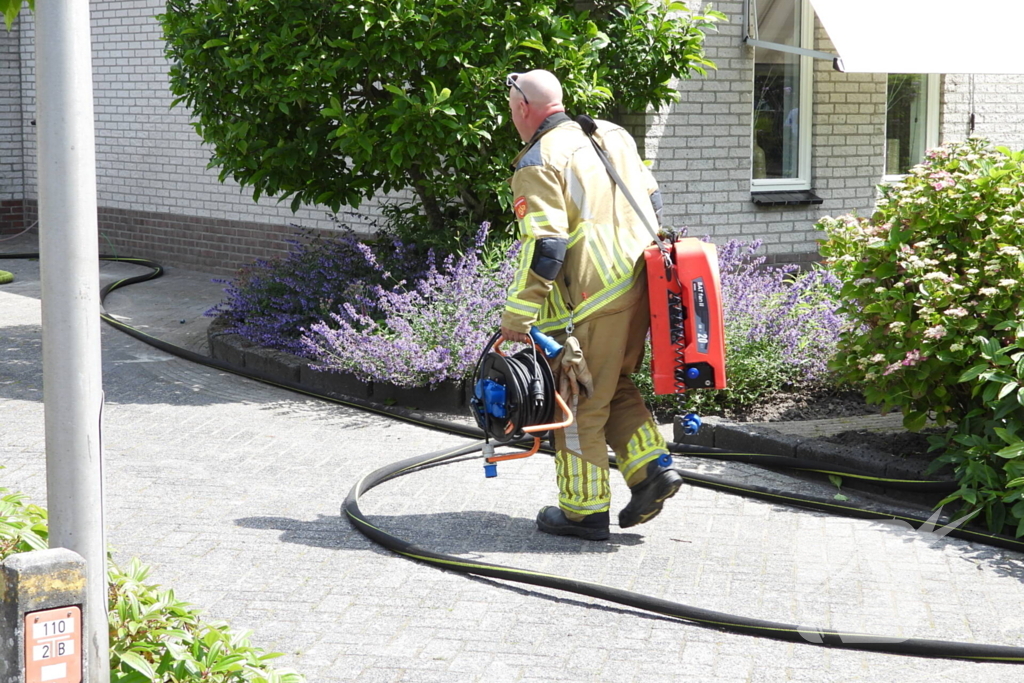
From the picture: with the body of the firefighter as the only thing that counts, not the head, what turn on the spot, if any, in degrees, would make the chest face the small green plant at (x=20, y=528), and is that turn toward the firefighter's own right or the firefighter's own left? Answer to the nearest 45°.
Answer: approximately 90° to the firefighter's own left

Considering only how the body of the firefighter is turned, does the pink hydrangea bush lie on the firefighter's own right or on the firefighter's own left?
on the firefighter's own right

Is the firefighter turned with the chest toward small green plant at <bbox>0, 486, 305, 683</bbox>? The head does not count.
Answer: no

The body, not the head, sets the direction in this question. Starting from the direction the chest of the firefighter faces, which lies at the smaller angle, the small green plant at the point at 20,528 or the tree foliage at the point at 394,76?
the tree foliage

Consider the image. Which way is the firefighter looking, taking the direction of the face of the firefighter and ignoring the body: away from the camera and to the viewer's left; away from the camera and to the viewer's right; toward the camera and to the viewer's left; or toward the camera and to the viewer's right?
away from the camera and to the viewer's left

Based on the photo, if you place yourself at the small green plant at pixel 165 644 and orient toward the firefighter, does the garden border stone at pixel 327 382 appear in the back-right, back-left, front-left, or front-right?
front-left

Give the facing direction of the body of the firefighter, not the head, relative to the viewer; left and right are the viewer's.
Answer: facing away from the viewer and to the left of the viewer

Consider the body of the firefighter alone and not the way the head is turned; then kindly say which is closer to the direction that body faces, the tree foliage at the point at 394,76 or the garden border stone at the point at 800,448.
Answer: the tree foliage

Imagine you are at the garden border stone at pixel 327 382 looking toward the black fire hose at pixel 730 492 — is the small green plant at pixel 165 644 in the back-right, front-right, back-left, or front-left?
front-right

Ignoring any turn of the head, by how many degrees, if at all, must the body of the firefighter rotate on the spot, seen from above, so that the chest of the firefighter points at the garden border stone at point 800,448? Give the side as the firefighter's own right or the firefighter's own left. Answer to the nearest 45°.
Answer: approximately 90° to the firefighter's own right

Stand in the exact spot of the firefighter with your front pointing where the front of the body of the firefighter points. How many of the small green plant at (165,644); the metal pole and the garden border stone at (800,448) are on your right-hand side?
1
